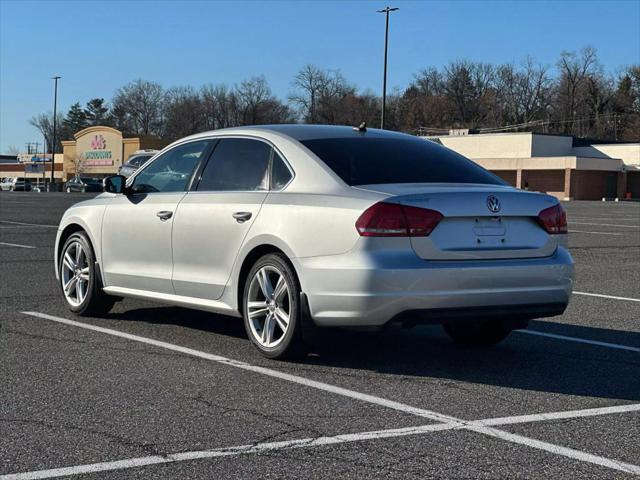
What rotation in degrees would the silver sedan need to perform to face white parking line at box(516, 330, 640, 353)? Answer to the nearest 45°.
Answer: approximately 90° to its right

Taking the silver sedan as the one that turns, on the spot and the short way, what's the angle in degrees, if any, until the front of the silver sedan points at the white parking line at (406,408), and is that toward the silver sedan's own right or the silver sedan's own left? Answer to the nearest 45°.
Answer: approximately 135° to the silver sedan's own left

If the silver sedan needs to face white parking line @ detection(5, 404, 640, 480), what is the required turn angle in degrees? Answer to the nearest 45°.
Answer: approximately 135° to its left

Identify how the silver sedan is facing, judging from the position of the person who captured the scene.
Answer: facing away from the viewer and to the left of the viewer
